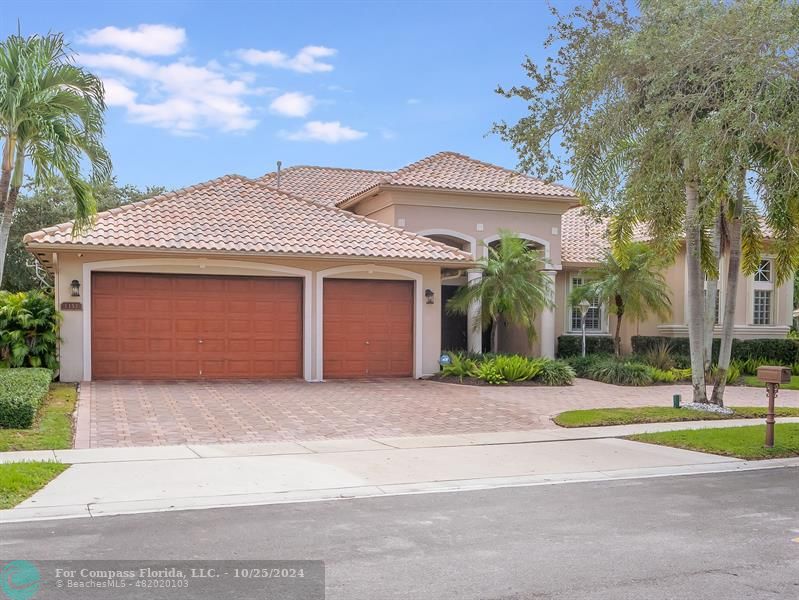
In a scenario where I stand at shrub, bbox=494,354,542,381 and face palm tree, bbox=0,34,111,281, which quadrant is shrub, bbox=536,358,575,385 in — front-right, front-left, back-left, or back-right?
back-left

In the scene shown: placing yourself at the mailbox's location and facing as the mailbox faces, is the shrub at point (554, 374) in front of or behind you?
behind

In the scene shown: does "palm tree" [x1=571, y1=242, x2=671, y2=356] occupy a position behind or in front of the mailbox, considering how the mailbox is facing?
behind

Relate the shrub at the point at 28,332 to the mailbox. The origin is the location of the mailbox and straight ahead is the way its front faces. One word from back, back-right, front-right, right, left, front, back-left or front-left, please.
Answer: back-right

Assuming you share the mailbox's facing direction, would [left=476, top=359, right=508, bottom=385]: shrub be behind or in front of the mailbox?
behind

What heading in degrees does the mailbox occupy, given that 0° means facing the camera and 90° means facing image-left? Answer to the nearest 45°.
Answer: approximately 315°

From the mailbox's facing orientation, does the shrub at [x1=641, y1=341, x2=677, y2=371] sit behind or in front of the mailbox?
behind
